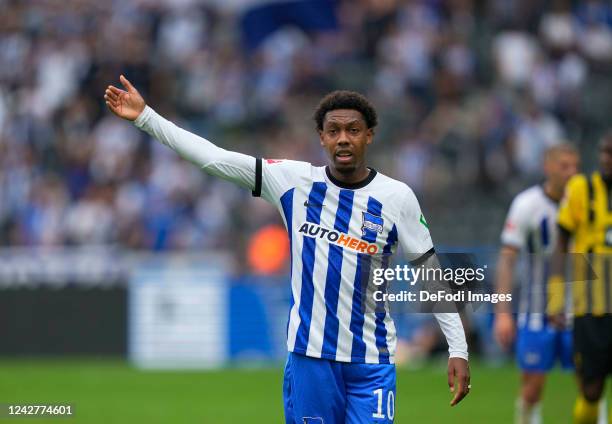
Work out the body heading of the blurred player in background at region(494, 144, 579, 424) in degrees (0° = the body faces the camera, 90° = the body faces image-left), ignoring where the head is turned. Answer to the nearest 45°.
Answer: approximately 315°

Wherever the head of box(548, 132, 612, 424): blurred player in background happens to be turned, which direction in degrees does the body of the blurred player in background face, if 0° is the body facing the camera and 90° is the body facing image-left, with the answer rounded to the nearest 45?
approximately 0°

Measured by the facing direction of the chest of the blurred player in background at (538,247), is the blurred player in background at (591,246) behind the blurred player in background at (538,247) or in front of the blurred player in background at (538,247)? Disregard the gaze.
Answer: in front
